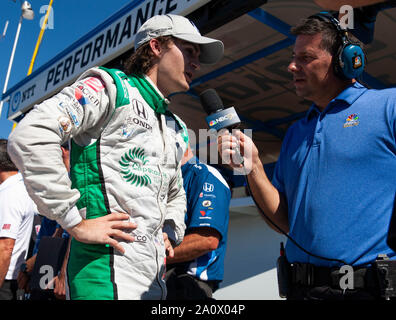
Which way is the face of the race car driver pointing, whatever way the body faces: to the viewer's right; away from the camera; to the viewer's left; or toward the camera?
to the viewer's right

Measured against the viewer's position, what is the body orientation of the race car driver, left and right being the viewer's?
facing the viewer and to the right of the viewer

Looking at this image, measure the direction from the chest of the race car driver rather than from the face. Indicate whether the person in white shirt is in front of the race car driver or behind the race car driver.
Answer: behind
